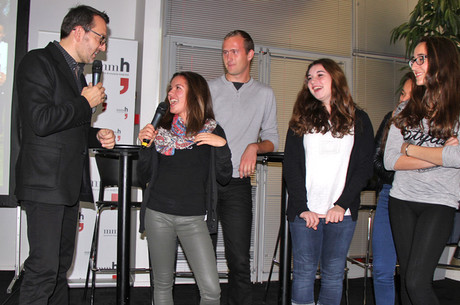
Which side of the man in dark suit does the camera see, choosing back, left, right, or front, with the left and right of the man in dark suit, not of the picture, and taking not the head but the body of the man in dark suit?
right

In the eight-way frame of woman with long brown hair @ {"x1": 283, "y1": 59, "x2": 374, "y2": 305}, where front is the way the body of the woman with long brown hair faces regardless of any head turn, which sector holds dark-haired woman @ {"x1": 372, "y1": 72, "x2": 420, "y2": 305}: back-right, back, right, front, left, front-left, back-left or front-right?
back-left

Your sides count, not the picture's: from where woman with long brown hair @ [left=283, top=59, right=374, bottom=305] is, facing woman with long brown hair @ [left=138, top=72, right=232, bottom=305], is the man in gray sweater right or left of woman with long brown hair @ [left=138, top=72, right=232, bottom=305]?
right

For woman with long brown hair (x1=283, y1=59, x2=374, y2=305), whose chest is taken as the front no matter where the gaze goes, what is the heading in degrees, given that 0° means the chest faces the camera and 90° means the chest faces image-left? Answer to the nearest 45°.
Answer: approximately 0°

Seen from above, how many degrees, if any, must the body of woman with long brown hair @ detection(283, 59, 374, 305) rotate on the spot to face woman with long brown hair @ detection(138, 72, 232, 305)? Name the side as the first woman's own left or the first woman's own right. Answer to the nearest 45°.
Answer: approximately 90° to the first woman's own right

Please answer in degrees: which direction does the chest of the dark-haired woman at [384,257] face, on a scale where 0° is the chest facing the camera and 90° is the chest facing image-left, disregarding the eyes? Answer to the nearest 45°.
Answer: approximately 45°

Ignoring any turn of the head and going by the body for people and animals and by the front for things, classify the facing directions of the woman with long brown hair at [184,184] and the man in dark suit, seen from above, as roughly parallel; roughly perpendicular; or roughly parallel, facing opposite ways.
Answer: roughly perpendicular

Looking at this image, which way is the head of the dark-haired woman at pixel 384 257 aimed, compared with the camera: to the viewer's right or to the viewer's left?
to the viewer's left
